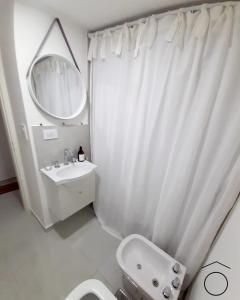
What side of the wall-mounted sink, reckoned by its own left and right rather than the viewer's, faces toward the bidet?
front

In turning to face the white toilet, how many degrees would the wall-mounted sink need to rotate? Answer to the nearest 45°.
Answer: approximately 45° to its right

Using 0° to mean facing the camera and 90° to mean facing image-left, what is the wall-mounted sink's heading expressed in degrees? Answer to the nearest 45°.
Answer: approximately 315°

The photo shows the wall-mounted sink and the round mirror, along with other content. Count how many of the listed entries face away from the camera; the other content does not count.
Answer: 0

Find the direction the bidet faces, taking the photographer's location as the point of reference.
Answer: facing away from the viewer and to the left of the viewer

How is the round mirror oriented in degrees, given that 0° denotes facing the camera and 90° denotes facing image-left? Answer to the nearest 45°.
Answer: approximately 315°
